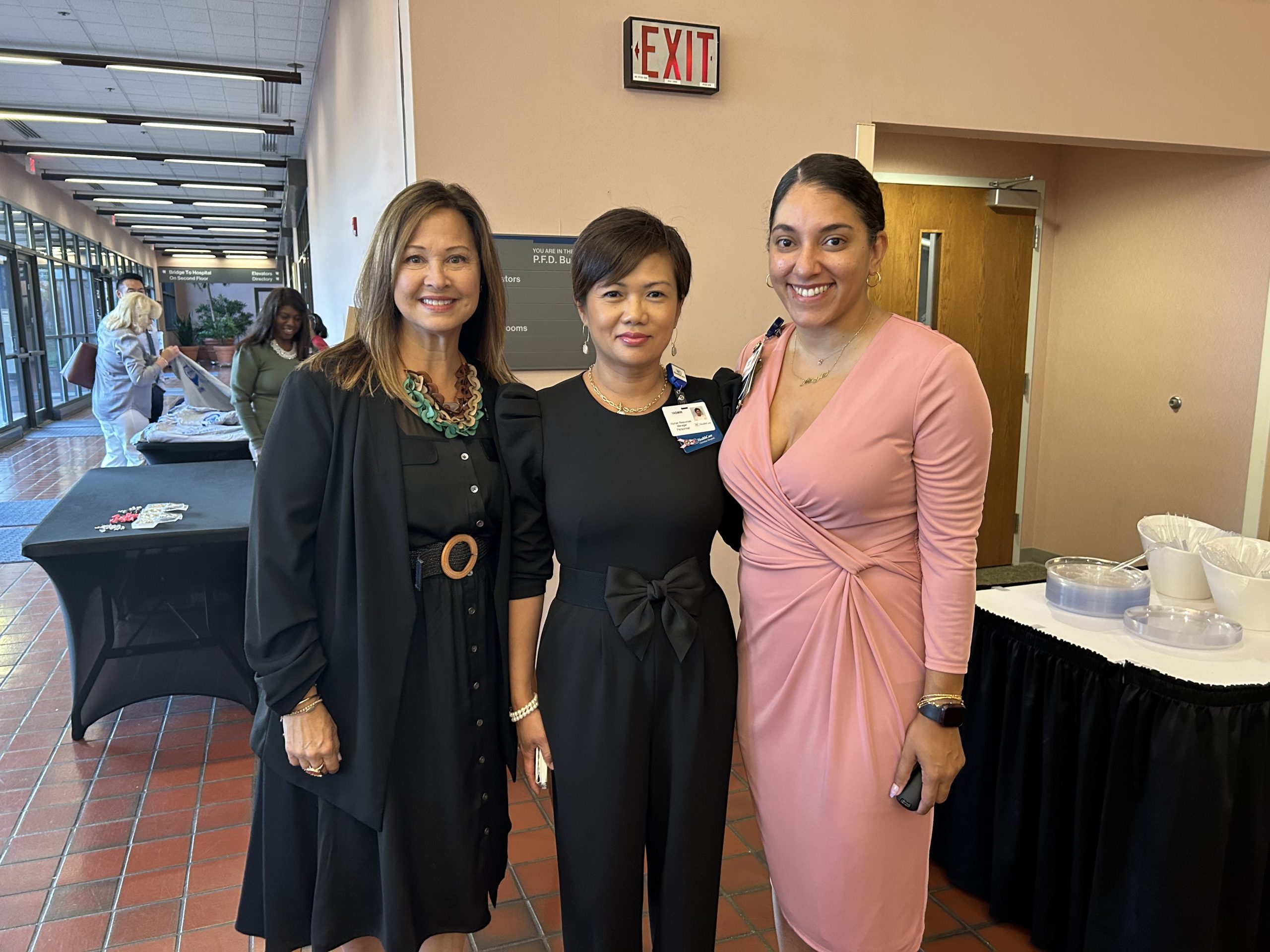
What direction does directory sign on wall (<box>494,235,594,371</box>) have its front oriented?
toward the camera

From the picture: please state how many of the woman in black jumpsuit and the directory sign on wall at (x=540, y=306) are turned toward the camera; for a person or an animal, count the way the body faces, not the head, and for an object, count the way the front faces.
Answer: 2

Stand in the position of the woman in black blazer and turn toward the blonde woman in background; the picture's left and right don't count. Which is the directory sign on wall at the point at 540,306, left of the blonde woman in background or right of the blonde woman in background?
right

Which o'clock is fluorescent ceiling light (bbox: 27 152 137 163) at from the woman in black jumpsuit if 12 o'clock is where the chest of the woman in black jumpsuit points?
The fluorescent ceiling light is roughly at 5 o'clock from the woman in black jumpsuit.

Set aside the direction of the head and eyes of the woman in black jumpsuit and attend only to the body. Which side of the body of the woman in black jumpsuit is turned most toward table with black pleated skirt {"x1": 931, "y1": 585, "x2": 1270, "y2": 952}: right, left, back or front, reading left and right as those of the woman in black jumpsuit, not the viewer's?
left

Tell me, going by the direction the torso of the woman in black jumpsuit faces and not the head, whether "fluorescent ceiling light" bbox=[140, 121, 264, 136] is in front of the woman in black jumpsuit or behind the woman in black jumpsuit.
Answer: behind

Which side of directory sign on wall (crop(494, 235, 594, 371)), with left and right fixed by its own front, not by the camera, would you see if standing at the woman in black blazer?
front
